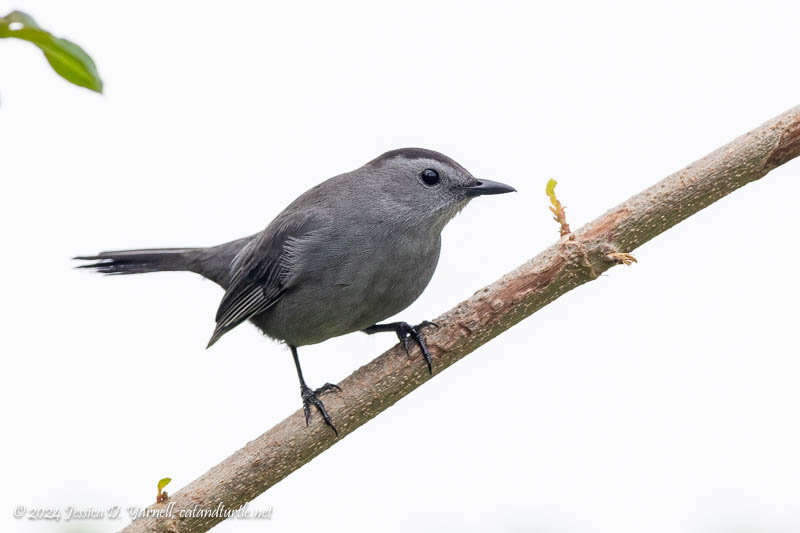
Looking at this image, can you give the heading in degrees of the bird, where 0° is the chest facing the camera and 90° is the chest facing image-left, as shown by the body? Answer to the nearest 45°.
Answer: approximately 270°

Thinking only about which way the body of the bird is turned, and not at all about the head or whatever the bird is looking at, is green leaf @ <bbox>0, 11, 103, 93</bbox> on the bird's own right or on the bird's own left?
on the bird's own right
